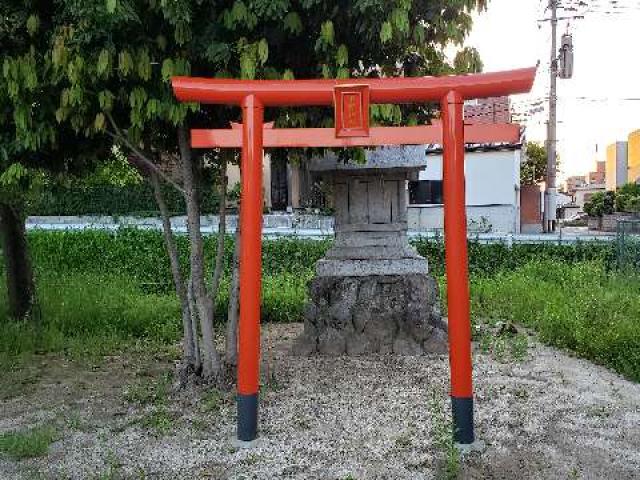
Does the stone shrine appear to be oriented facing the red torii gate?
yes

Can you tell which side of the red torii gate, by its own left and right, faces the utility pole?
back

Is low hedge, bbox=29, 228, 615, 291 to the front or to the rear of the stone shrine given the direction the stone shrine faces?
to the rear

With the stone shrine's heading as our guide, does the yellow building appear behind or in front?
behind

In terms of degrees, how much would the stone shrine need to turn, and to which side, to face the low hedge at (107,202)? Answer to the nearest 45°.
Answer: approximately 135° to its right

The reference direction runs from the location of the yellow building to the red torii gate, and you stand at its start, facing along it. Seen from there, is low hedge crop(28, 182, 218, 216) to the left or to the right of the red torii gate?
right

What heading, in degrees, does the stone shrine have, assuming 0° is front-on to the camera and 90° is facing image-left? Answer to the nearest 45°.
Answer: approximately 0°

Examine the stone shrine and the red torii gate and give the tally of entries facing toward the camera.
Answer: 2

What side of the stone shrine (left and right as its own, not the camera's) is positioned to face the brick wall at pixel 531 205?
back

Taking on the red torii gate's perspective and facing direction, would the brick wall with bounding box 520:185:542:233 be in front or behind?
behind
